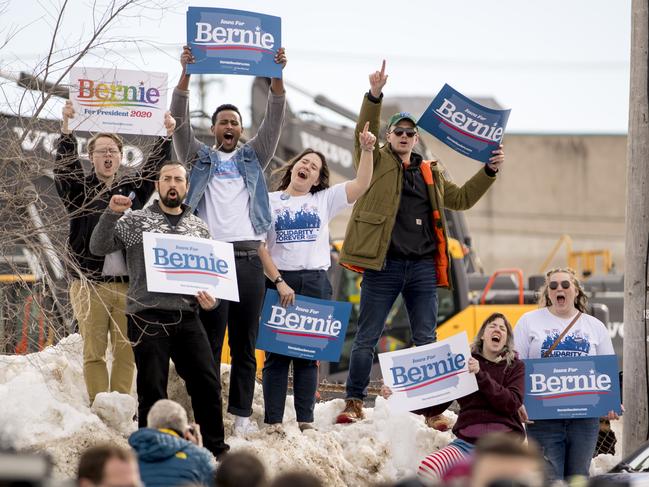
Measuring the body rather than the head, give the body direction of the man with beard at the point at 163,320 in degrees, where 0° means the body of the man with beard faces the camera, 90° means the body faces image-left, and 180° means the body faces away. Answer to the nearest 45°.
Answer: approximately 0°

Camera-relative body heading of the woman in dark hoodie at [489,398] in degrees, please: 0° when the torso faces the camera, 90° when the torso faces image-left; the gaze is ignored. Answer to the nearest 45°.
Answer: approximately 45°

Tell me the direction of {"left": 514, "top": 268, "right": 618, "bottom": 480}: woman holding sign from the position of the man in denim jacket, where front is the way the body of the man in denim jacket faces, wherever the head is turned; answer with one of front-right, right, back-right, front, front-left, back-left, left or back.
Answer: left

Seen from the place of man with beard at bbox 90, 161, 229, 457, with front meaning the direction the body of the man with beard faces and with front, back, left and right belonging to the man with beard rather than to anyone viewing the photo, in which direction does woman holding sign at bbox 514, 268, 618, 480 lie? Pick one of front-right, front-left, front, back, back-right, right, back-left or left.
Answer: left
